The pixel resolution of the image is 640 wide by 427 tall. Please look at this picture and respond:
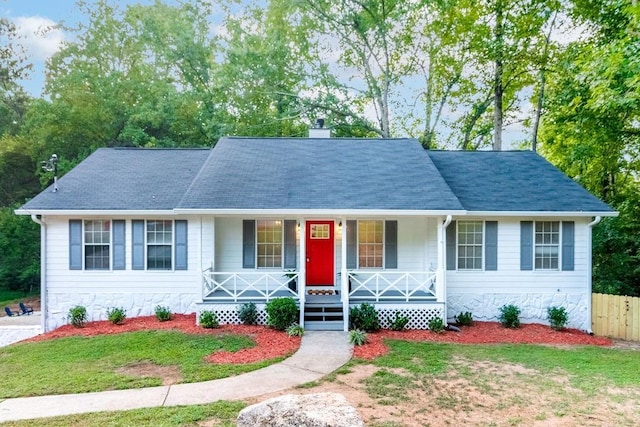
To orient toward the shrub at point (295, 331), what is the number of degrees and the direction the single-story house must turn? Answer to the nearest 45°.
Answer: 0° — it already faces it

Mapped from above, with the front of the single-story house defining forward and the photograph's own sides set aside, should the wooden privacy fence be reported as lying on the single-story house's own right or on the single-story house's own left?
on the single-story house's own left

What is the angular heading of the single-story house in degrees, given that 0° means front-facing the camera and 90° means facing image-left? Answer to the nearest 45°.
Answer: approximately 0°

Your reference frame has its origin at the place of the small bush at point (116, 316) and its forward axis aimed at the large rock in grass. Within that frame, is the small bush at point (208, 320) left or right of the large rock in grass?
left

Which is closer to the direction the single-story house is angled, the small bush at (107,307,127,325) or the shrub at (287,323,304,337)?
the shrub

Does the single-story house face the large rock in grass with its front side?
yes

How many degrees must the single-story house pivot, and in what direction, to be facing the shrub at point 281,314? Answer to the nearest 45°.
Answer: approximately 45° to its right

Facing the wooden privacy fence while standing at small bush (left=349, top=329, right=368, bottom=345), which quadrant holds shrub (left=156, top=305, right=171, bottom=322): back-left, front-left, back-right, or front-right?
back-left

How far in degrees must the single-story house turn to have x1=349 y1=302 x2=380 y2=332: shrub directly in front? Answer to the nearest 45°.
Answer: approximately 45° to its left
